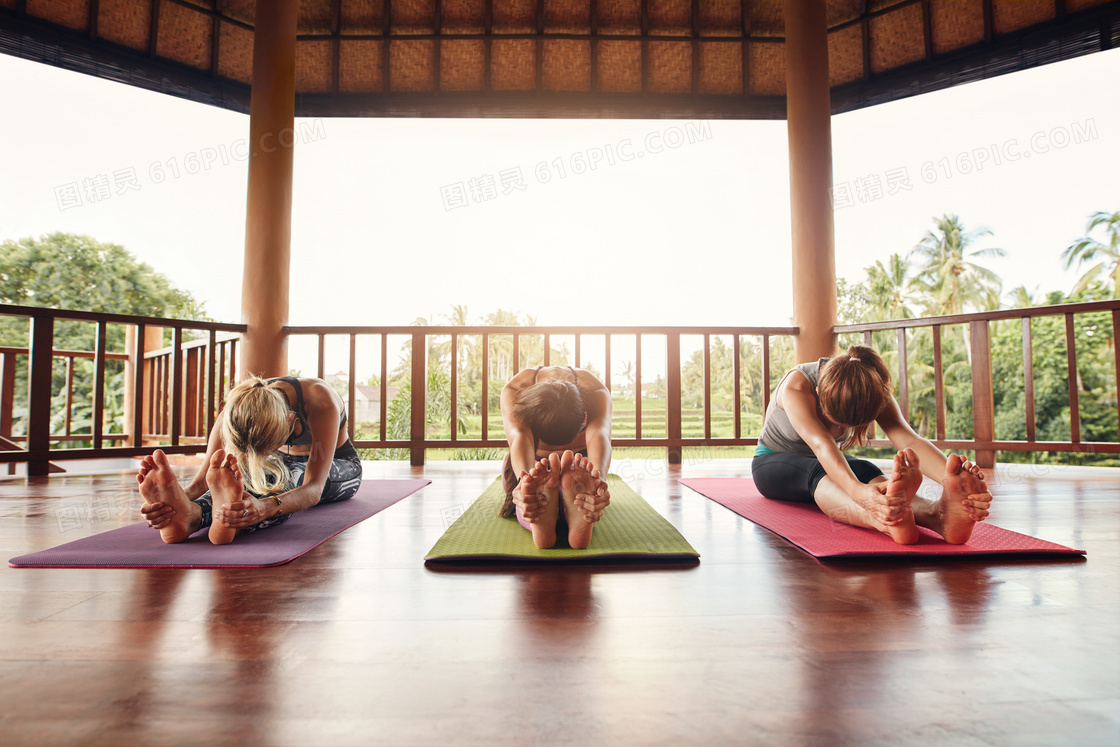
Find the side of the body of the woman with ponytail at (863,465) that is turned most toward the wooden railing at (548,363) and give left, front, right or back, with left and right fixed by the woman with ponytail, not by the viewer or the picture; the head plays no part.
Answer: back

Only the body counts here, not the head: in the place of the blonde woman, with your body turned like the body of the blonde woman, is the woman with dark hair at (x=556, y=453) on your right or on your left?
on your left

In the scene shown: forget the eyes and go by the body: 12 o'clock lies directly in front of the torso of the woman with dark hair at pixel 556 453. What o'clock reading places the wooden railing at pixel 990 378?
The wooden railing is roughly at 8 o'clock from the woman with dark hair.

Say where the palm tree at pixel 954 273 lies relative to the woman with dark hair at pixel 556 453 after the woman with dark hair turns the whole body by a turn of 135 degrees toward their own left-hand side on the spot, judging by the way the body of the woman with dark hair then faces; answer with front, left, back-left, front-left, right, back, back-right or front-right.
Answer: front

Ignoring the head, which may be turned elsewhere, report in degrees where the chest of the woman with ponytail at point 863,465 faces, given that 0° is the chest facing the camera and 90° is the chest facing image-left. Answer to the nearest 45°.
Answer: approximately 315°

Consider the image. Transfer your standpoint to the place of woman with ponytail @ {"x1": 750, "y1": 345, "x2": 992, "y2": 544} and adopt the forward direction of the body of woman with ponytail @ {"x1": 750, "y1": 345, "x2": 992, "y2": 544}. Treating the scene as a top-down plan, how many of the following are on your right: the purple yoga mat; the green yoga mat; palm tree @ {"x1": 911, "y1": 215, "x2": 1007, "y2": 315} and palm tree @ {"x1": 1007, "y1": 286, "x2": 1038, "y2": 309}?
2

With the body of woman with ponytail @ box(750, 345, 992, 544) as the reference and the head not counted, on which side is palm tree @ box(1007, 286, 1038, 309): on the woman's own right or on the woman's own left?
on the woman's own left

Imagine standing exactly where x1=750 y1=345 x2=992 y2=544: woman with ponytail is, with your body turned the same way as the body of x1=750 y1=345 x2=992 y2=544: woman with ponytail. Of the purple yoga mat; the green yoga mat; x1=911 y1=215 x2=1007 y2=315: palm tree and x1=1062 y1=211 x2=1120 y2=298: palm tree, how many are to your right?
2
